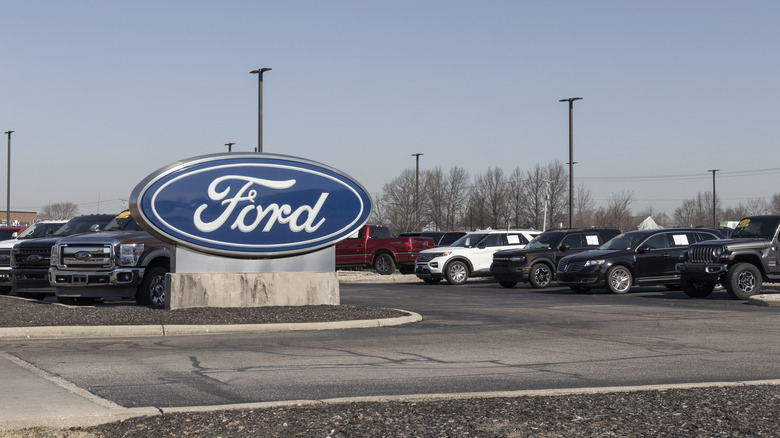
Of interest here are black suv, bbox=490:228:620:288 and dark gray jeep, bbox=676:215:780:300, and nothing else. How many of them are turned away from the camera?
0

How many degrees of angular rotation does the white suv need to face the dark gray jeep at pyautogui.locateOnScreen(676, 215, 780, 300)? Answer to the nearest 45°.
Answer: approximately 90° to its left

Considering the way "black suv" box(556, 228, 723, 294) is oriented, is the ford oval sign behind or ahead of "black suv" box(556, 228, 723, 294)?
ahead

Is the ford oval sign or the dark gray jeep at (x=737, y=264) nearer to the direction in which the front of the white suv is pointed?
the ford oval sign

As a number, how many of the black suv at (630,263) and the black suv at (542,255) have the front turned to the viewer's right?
0

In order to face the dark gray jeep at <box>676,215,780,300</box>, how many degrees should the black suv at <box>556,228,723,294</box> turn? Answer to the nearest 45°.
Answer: approximately 90° to its left

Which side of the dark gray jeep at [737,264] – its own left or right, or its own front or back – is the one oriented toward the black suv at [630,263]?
right

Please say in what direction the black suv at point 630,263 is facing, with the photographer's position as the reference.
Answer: facing the viewer and to the left of the viewer

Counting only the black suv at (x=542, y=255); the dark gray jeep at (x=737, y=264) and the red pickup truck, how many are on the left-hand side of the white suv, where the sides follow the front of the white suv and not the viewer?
2

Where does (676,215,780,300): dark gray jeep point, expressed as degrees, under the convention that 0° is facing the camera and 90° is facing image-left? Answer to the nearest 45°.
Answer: approximately 45°

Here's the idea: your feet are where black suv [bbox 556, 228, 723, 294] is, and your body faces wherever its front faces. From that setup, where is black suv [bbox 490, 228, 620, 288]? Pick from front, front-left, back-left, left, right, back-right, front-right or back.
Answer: right

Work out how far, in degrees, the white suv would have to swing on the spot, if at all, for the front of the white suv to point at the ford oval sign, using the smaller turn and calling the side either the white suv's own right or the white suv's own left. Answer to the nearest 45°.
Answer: approximately 45° to the white suv's own left

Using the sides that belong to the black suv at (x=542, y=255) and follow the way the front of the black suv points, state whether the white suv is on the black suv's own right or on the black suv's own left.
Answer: on the black suv's own right
